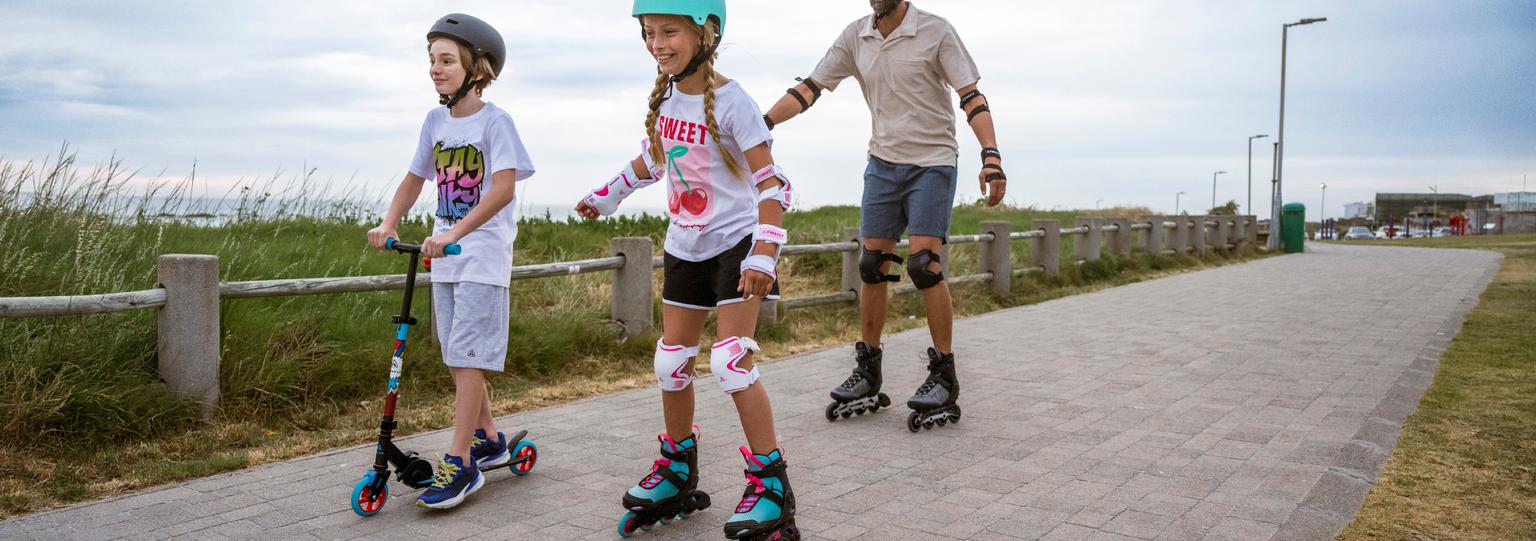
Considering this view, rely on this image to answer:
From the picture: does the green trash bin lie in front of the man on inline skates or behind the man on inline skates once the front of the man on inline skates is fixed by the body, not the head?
behind

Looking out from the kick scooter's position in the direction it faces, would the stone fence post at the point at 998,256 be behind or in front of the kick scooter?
behind

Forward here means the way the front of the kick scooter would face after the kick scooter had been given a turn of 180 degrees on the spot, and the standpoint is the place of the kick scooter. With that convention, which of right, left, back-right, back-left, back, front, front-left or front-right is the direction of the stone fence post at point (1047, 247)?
front

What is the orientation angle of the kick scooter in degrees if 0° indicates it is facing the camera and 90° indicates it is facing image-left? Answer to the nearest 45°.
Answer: approximately 45°

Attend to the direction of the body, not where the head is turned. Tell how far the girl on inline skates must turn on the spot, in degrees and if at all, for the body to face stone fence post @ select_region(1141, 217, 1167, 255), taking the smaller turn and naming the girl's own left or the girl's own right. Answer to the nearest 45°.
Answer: approximately 180°
